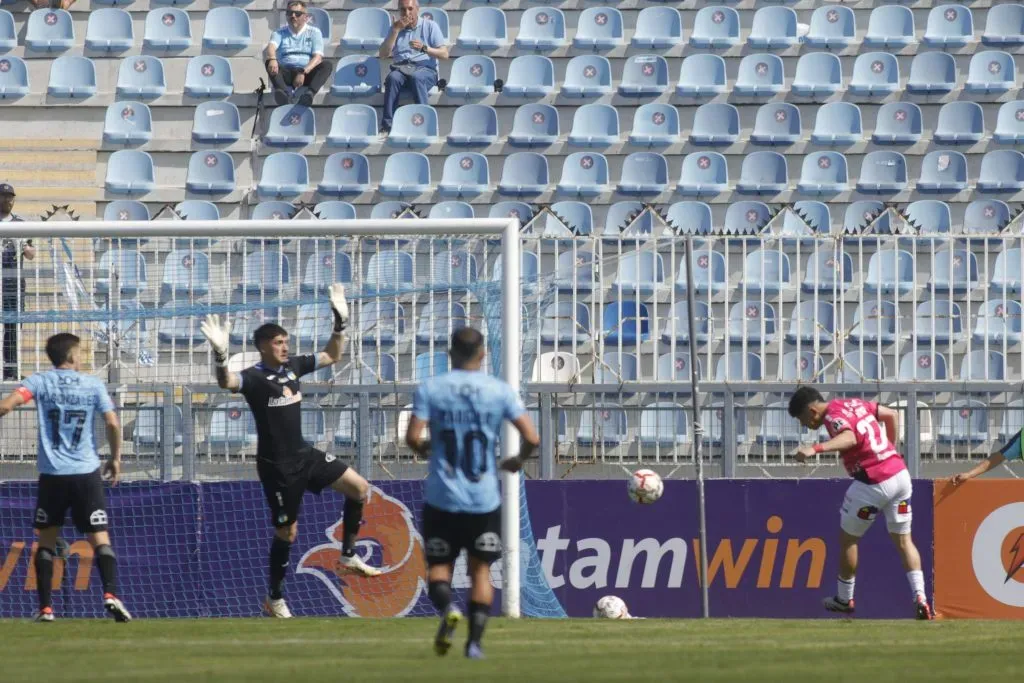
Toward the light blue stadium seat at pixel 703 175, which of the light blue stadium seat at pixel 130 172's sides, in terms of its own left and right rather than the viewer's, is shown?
left

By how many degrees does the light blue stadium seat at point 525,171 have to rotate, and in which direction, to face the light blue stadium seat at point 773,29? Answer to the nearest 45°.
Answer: approximately 90° to its left

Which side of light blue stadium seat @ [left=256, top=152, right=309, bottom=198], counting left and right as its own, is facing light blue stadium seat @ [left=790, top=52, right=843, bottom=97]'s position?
left

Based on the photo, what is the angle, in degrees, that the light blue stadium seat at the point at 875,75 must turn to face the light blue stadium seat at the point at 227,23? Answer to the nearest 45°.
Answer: approximately 90° to its right

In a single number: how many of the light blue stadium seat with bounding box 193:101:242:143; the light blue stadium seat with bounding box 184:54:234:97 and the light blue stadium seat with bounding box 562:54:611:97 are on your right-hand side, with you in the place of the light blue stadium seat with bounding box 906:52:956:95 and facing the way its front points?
3
